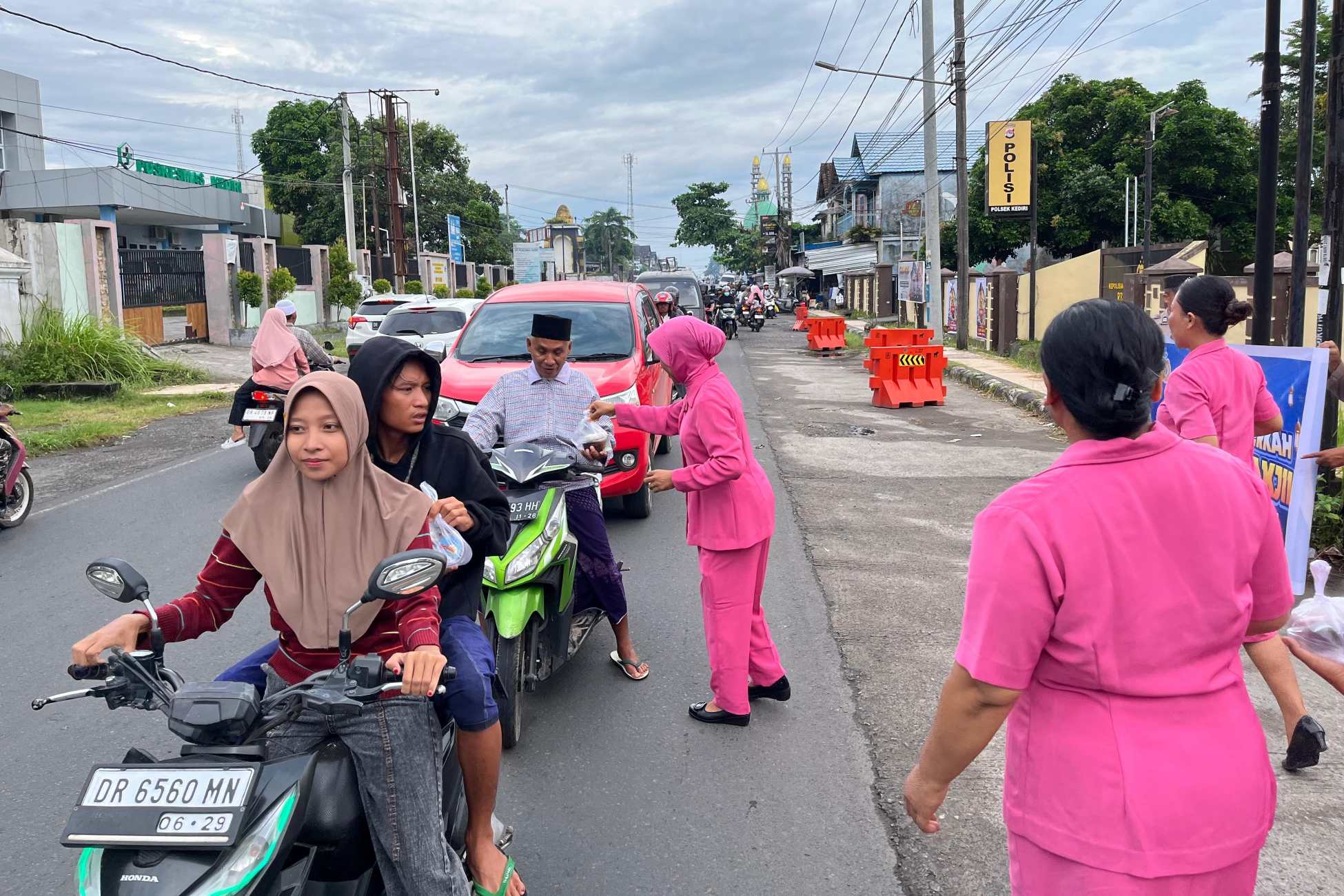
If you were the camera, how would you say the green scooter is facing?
facing the viewer and to the left of the viewer

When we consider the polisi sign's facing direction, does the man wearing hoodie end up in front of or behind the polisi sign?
in front

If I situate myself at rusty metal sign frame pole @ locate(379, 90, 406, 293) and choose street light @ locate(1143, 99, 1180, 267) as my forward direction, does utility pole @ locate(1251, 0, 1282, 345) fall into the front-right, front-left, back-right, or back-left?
front-right

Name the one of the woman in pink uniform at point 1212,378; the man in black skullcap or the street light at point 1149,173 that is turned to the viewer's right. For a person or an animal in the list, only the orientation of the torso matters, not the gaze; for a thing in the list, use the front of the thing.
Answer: the street light

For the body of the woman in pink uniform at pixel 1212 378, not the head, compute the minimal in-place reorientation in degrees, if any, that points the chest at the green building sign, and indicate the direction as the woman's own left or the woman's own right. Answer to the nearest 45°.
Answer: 0° — they already face it

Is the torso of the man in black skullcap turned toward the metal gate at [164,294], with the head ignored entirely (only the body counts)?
no

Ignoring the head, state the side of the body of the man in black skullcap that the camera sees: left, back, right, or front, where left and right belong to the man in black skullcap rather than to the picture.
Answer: front

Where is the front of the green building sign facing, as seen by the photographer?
facing the viewer and to the right of the viewer

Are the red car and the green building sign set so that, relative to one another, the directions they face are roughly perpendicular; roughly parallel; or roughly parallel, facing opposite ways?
roughly perpendicular

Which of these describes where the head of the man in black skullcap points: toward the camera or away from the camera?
toward the camera

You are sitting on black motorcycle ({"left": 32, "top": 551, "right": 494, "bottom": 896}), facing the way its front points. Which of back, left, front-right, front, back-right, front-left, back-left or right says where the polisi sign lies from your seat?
back

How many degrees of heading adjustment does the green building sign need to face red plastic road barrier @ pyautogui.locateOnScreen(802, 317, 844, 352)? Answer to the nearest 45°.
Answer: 0° — it already faces it

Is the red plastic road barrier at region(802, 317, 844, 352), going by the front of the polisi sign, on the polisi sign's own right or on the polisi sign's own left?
on the polisi sign's own right

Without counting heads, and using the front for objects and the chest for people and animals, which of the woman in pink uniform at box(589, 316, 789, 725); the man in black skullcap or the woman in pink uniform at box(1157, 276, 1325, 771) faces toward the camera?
the man in black skullcap

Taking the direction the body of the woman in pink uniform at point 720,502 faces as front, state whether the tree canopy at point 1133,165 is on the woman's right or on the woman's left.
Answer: on the woman's right

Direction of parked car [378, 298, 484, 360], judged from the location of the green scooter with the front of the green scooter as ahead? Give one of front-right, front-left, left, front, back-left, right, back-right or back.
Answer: back-right

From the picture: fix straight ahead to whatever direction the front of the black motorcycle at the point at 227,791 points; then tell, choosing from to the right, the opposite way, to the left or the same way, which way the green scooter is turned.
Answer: the same way

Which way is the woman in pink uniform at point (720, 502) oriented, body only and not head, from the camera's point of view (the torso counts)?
to the viewer's left
